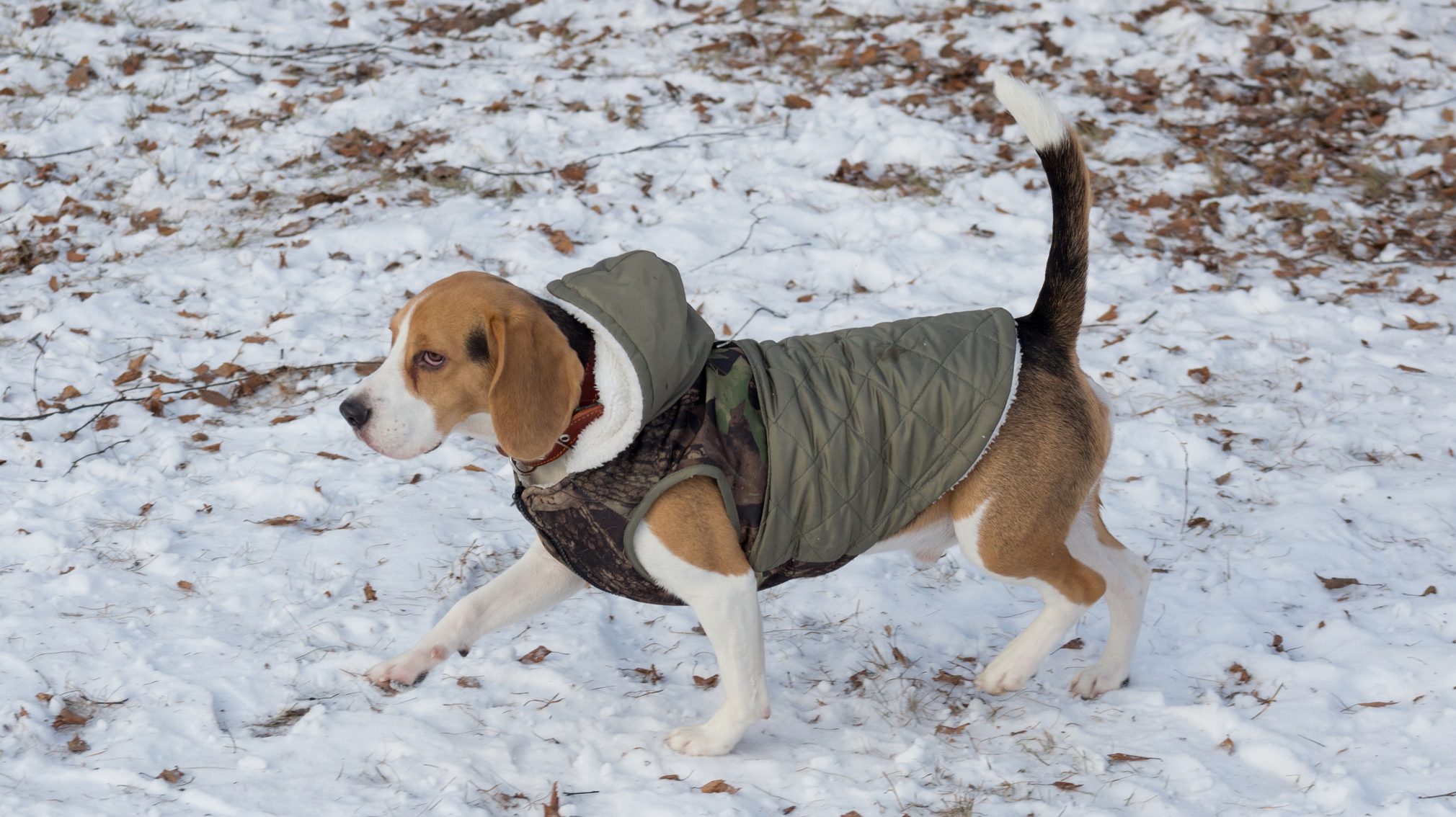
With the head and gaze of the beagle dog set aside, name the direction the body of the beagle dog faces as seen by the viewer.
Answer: to the viewer's left

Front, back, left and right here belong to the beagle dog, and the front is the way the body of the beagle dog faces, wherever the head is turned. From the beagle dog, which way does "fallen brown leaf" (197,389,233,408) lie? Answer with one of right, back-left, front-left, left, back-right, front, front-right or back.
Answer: front-right

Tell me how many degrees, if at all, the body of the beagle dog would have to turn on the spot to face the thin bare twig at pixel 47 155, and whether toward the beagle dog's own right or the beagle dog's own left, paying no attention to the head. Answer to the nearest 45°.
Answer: approximately 45° to the beagle dog's own right

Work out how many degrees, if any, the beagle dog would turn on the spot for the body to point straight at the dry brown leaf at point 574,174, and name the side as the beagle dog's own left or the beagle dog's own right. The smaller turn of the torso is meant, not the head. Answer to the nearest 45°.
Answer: approximately 90° to the beagle dog's own right

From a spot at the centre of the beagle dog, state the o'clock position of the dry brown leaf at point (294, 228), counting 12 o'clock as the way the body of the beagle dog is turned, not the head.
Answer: The dry brown leaf is roughly at 2 o'clock from the beagle dog.

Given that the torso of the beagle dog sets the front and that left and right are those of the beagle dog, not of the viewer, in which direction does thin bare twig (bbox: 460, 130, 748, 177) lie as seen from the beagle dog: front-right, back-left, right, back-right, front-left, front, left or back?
right

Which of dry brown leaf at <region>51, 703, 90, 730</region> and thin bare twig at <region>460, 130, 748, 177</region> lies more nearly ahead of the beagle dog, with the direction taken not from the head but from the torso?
the dry brown leaf

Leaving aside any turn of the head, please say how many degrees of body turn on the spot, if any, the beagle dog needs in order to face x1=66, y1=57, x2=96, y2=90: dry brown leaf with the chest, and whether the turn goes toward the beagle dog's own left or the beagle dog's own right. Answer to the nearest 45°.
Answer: approximately 45° to the beagle dog's own right

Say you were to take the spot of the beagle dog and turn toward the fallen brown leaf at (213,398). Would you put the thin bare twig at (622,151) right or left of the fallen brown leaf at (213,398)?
right
